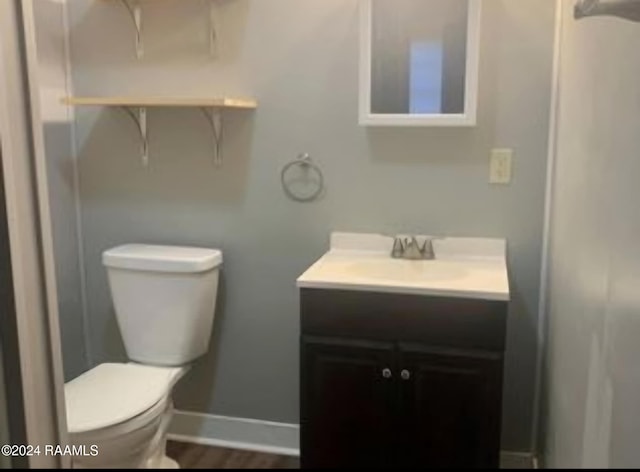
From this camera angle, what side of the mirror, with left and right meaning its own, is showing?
front

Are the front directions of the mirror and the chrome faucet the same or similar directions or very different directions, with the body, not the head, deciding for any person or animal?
same or similar directions

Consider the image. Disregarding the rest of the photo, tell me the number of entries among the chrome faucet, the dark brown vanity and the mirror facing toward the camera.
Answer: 3

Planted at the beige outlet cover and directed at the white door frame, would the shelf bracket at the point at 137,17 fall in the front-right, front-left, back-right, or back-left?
front-right

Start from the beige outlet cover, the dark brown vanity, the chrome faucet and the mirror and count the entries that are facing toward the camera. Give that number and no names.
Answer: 4

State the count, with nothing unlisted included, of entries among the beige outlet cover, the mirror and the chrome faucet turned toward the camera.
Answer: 3

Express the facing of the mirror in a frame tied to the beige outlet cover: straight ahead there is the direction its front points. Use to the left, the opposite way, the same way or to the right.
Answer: the same way

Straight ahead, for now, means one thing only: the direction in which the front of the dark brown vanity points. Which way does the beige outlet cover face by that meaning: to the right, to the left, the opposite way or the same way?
the same way

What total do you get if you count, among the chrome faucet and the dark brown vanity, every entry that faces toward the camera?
2

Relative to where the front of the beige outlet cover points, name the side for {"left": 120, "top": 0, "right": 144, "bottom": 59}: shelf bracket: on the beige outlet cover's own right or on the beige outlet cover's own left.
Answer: on the beige outlet cover's own right

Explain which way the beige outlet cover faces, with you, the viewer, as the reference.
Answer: facing the viewer

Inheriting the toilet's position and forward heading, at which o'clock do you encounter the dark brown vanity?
The dark brown vanity is roughly at 9 o'clock from the toilet.

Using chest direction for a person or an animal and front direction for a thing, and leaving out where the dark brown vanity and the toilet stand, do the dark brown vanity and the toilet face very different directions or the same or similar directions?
same or similar directions
